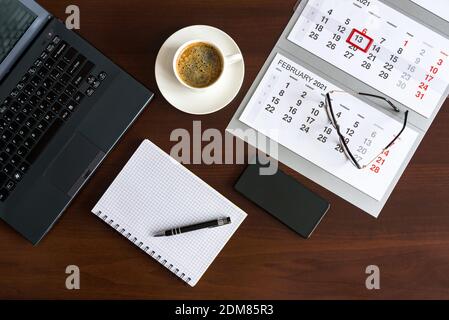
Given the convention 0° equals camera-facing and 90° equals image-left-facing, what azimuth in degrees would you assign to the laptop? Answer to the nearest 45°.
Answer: approximately 315°
